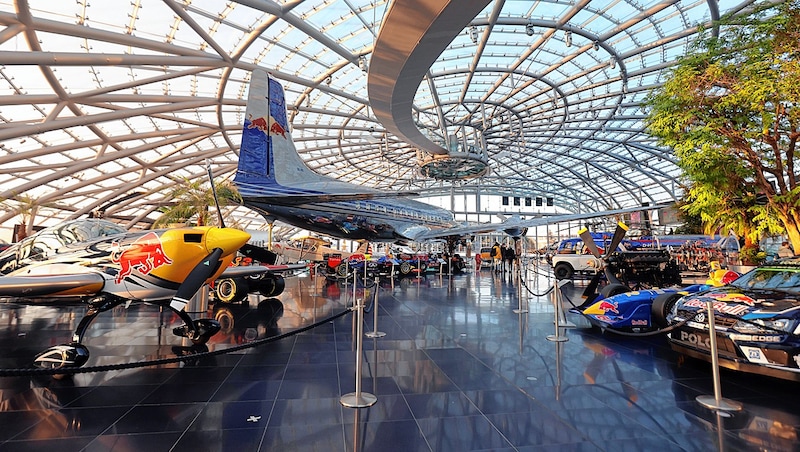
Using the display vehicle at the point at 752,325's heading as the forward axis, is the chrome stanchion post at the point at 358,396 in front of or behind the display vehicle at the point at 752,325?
in front

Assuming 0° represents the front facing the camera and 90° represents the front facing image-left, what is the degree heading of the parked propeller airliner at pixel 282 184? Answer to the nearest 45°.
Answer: approximately 225°

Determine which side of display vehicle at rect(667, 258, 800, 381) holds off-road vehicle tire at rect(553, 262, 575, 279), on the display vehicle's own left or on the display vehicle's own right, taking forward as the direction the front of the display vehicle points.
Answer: on the display vehicle's own right

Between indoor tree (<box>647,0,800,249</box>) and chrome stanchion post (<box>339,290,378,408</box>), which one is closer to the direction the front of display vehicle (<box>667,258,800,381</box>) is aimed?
the chrome stanchion post

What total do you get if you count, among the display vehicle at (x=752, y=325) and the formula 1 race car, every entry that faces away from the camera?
0

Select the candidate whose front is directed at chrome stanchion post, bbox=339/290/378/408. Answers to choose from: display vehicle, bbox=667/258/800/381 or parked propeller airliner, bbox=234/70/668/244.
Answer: the display vehicle

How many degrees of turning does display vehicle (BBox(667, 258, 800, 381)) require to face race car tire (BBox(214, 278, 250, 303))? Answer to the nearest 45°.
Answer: approximately 45° to its right
